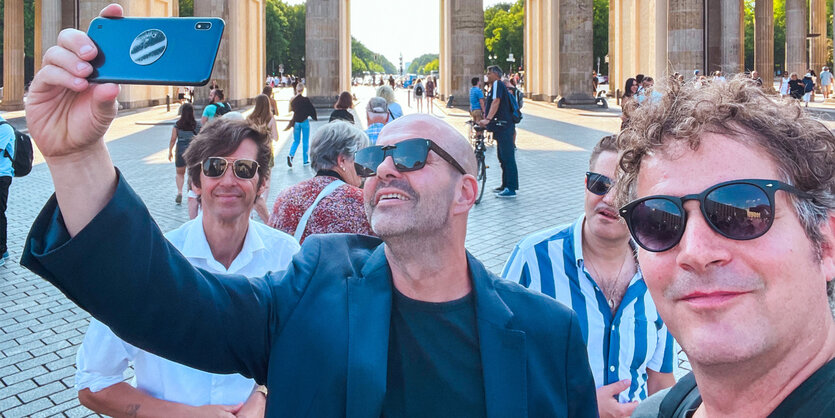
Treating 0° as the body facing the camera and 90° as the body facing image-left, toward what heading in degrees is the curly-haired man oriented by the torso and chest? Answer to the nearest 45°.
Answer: approximately 45°

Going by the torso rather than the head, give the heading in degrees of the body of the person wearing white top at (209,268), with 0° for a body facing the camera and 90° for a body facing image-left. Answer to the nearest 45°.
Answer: approximately 0°

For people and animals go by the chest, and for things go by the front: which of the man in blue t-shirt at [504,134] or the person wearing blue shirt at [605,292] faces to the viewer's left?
the man in blue t-shirt

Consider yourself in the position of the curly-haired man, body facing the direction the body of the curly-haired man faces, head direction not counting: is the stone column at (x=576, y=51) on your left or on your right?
on your right

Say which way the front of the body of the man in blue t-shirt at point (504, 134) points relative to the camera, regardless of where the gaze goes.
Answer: to the viewer's left

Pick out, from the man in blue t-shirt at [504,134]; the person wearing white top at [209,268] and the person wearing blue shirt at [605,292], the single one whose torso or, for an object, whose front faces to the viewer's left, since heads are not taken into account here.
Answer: the man in blue t-shirt

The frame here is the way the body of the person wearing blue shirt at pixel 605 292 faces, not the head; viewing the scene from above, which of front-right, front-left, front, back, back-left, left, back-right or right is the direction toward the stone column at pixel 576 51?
back
